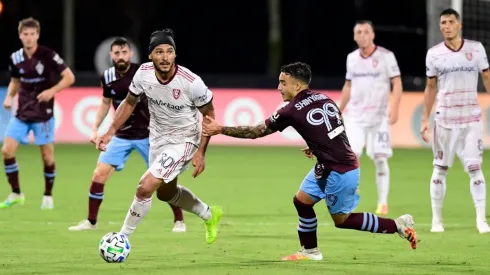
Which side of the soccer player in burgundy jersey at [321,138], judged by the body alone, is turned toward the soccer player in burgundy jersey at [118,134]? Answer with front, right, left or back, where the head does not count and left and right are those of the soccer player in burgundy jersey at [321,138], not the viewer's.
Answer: front

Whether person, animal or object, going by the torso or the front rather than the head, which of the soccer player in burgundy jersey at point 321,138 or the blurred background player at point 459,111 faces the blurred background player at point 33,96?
the soccer player in burgundy jersey

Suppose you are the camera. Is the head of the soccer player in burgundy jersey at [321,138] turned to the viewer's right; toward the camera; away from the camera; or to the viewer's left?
to the viewer's left

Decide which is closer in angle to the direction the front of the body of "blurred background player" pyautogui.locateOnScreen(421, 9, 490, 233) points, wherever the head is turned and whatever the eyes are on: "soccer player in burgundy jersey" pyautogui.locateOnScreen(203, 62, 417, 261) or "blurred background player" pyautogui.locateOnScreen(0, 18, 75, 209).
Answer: the soccer player in burgundy jersey

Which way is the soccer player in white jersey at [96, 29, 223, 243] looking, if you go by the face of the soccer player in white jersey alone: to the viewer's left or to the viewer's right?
to the viewer's right

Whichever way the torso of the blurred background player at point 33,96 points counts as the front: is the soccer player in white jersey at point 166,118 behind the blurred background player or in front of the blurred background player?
in front

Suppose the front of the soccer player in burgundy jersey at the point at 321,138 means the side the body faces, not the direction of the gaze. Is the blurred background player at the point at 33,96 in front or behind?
in front

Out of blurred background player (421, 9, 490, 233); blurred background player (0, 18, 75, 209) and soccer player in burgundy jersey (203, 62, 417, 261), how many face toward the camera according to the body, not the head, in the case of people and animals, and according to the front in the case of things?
2

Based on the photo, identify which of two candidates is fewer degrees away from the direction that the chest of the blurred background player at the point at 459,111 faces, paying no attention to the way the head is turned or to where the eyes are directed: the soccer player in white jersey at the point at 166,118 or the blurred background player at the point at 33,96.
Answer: the soccer player in white jersey

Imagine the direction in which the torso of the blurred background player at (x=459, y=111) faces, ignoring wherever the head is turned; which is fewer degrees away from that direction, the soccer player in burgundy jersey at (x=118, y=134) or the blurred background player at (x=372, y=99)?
the soccer player in burgundy jersey
